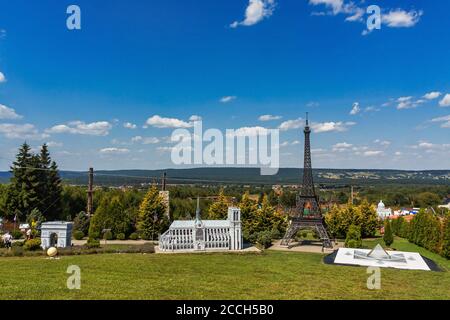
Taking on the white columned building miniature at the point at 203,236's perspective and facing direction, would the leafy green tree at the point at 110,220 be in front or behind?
behind

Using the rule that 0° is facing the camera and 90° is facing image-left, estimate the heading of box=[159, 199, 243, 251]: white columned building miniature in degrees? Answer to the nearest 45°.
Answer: approximately 270°

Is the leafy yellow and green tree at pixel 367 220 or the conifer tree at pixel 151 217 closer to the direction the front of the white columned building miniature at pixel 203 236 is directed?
the leafy yellow and green tree

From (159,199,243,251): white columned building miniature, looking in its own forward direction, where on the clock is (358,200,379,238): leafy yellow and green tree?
The leafy yellow and green tree is roughly at 11 o'clock from the white columned building miniature.

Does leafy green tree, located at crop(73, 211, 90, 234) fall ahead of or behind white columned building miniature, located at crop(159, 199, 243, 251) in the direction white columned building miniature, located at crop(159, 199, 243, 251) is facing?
behind

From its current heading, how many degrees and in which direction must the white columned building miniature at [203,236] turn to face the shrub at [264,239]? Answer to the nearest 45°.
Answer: approximately 45° to its left

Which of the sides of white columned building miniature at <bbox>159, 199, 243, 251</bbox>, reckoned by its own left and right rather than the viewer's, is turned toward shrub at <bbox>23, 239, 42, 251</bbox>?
back

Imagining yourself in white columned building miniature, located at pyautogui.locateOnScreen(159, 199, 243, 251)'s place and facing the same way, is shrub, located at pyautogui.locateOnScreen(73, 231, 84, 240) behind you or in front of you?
behind

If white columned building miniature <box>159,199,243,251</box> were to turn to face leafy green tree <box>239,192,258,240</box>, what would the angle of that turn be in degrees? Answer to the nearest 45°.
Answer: approximately 45° to its left

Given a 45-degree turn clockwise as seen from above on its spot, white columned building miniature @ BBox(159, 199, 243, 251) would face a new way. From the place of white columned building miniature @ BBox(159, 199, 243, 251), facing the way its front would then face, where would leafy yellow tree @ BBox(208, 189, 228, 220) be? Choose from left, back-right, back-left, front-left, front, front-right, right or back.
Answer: back-left

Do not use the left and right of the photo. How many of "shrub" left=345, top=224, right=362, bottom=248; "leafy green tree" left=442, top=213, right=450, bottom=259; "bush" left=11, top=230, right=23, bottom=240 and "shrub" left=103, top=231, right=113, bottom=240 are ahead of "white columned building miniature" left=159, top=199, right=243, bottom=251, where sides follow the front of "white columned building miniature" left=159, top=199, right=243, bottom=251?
2

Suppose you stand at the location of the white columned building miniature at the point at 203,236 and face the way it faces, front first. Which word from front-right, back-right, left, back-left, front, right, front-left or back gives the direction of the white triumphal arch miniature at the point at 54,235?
back
